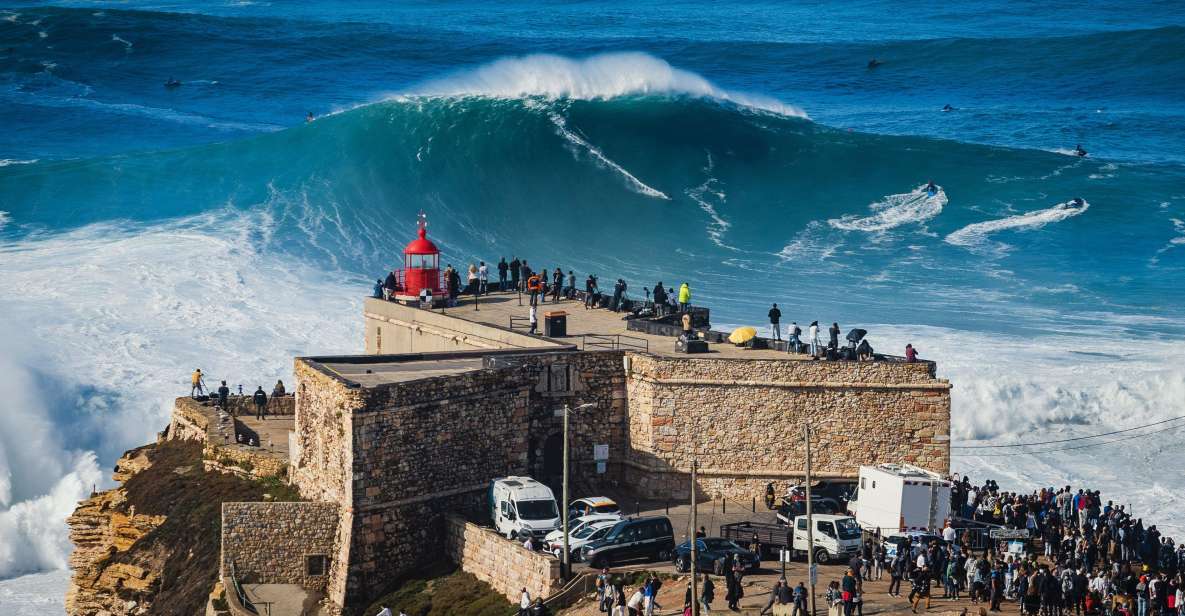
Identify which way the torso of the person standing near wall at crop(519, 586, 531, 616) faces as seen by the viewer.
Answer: away from the camera

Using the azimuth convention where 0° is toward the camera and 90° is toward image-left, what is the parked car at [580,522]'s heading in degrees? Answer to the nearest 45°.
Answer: approximately 45°

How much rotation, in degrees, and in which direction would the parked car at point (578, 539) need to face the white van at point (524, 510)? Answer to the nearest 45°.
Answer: approximately 90° to its right

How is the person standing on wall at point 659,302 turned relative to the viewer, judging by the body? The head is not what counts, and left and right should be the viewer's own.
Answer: facing away from the viewer

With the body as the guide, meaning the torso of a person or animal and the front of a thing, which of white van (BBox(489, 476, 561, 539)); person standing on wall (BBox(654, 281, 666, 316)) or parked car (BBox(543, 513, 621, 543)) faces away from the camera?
the person standing on wall

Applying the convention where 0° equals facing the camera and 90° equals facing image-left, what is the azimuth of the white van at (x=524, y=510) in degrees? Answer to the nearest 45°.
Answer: approximately 315°

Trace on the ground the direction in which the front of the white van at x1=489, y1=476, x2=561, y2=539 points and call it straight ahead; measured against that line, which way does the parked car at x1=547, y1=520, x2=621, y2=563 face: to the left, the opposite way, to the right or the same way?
to the right

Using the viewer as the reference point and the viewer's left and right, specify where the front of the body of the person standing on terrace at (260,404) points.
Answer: facing away from the viewer

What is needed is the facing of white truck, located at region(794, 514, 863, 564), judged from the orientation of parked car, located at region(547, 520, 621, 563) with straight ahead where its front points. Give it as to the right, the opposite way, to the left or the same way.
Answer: to the left

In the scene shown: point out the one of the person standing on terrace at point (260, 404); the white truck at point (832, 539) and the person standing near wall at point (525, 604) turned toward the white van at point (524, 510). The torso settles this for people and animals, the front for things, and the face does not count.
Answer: the person standing near wall at point (525, 604)
